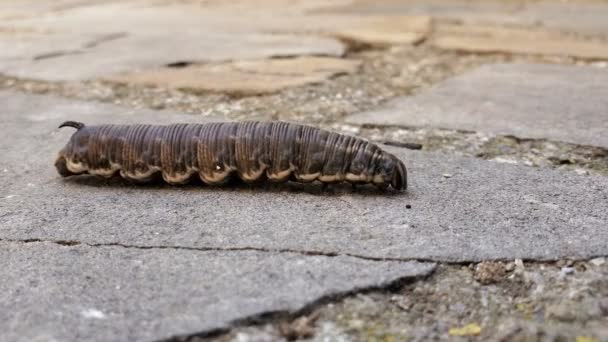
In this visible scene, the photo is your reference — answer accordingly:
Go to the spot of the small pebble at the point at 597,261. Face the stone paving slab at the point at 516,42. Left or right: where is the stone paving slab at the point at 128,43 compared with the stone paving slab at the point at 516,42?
left

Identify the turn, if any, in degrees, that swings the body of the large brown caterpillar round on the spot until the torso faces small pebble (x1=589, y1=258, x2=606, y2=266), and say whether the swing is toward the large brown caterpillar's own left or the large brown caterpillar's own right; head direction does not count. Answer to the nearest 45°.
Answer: approximately 45° to the large brown caterpillar's own right

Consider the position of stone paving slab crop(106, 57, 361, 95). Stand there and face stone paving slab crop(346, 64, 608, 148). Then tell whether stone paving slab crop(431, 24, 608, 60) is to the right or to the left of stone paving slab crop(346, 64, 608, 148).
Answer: left

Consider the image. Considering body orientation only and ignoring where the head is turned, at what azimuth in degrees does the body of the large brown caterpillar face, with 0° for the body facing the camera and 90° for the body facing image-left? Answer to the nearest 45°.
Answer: approximately 270°

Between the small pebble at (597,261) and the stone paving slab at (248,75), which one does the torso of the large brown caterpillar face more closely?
the small pebble

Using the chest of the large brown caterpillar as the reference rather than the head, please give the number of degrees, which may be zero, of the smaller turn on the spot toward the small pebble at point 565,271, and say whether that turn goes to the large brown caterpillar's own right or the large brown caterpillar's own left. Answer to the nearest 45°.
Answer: approximately 45° to the large brown caterpillar's own right

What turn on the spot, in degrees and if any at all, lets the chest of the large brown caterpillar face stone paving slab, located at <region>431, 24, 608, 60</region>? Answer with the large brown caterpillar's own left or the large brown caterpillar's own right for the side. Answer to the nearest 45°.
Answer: approximately 45° to the large brown caterpillar's own left

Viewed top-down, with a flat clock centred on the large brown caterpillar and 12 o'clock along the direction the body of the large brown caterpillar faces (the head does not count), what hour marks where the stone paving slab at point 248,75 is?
The stone paving slab is roughly at 9 o'clock from the large brown caterpillar.

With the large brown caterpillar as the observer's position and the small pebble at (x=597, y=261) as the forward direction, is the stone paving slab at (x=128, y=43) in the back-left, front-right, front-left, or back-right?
back-left

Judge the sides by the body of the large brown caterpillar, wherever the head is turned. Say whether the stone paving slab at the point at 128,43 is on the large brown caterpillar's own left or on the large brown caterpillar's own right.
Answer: on the large brown caterpillar's own left

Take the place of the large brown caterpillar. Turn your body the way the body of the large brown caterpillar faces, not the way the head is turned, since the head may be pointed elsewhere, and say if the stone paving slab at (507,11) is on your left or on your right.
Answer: on your left
